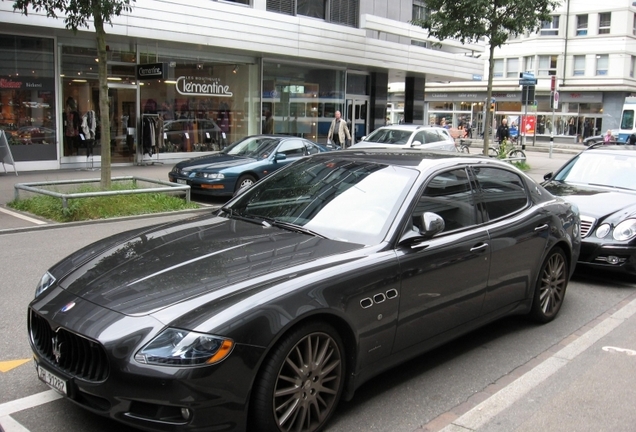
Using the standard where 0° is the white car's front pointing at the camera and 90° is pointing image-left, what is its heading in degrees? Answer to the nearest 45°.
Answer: approximately 45°

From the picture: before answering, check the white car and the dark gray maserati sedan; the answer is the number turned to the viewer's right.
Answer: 0

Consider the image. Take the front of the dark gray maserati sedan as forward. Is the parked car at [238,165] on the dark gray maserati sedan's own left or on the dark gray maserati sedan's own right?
on the dark gray maserati sedan's own right

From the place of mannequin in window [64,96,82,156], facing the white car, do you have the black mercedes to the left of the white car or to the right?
right

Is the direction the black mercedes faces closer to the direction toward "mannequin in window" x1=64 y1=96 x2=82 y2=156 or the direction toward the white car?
the mannequin in window

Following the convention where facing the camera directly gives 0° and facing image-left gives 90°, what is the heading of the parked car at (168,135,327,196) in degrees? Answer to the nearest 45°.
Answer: approximately 45°

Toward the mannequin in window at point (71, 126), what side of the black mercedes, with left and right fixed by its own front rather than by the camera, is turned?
right

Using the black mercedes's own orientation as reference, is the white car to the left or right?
on its right

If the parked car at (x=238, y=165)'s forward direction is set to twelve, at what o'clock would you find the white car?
The white car is roughly at 6 o'clock from the parked car.

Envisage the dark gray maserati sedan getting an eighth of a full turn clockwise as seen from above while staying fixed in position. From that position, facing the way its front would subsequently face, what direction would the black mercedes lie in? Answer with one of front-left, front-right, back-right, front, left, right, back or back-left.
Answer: back-right

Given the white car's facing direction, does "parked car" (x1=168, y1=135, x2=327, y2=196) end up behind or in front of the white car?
in front

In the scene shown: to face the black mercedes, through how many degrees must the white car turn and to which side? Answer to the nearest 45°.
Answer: approximately 45° to its left

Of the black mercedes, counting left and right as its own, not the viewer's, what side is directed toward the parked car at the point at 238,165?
right
